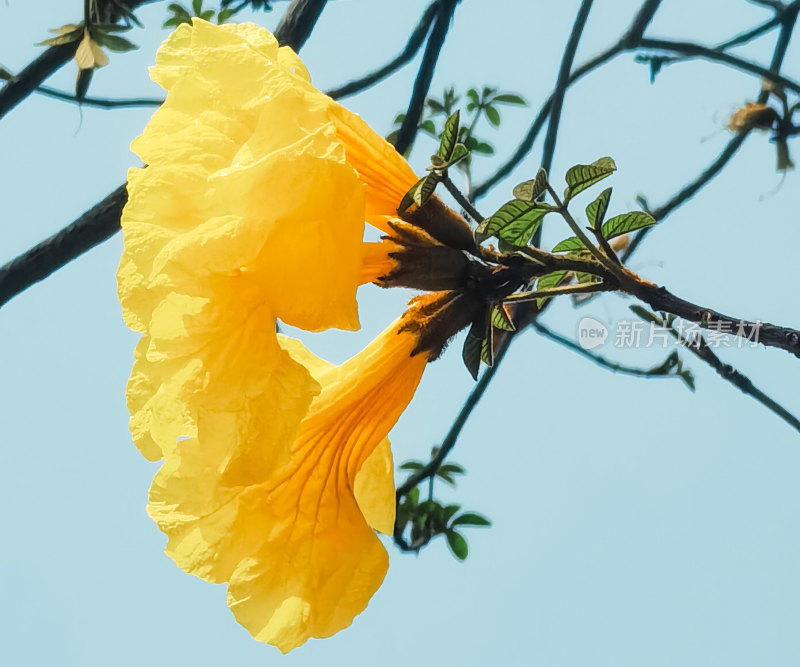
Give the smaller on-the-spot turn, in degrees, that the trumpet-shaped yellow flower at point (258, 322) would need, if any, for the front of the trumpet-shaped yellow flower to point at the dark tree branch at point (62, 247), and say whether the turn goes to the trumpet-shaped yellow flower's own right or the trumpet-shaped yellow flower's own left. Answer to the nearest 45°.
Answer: approximately 45° to the trumpet-shaped yellow flower's own right

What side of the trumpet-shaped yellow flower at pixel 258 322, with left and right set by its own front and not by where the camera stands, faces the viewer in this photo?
left

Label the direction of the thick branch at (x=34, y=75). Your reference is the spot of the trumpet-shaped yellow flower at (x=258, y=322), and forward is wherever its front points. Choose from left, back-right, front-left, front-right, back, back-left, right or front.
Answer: front-right

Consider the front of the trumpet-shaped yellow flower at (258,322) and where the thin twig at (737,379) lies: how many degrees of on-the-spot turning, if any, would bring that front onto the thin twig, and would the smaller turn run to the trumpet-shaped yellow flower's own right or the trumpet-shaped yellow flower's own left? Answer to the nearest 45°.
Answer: approximately 135° to the trumpet-shaped yellow flower's own right

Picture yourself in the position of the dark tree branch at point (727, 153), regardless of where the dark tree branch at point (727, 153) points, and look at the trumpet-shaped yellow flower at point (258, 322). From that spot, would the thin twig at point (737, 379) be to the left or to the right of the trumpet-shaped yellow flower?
left
